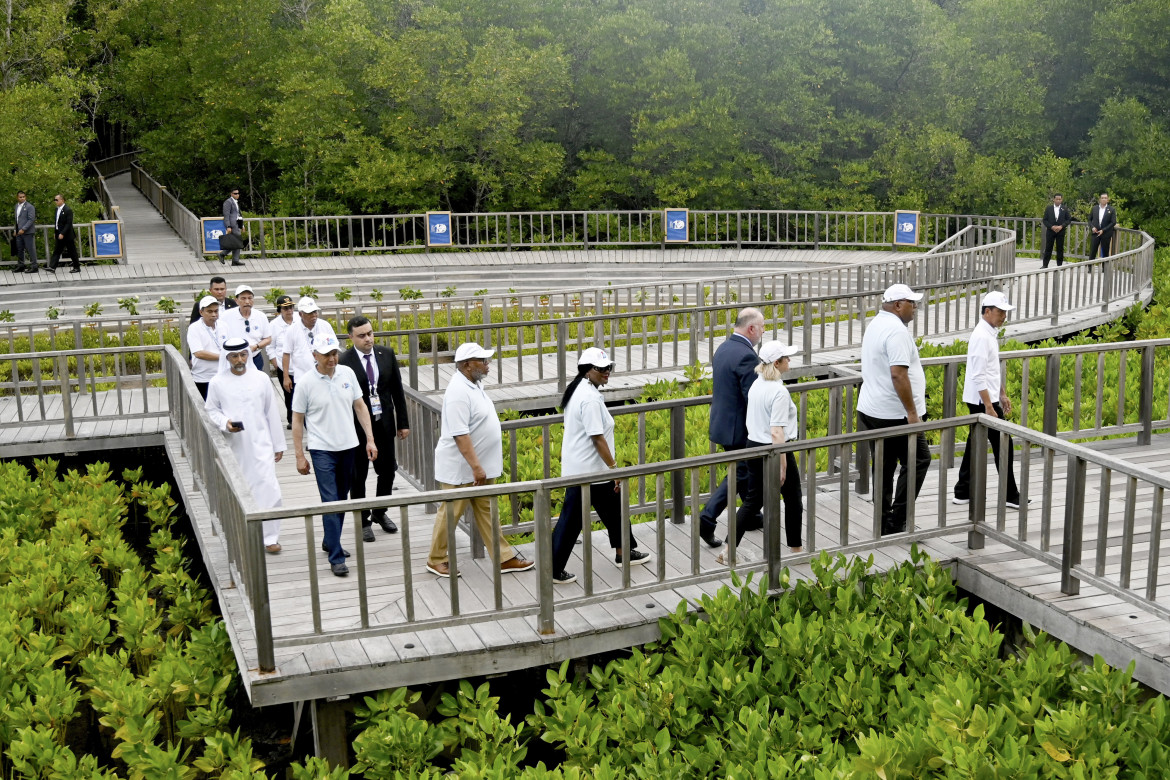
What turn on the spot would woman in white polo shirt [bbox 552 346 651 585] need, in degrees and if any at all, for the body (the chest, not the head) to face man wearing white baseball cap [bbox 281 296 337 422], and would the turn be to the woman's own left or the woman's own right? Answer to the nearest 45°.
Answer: approximately 135° to the woman's own left

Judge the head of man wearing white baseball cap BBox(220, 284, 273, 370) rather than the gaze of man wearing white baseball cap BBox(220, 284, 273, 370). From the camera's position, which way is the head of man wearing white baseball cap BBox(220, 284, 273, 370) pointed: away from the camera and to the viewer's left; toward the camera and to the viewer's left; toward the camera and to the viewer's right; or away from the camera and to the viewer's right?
toward the camera and to the viewer's right

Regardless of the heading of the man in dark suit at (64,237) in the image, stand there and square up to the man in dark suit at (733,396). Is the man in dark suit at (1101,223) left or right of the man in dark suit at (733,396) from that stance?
left

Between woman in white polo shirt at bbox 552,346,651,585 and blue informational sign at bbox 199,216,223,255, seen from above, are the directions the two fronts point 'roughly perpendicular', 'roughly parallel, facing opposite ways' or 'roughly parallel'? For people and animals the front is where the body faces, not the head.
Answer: roughly perpendicular

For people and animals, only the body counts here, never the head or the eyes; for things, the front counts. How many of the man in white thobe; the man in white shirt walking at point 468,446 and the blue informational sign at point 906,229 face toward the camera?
2

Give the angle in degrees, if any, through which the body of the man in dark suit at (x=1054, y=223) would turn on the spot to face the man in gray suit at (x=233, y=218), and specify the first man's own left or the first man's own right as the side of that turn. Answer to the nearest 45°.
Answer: approximately 90° to the first man's own right

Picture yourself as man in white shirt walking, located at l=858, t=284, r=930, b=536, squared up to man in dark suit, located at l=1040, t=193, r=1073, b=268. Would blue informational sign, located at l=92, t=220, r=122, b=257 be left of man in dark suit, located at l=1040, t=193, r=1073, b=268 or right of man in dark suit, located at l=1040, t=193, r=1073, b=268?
left

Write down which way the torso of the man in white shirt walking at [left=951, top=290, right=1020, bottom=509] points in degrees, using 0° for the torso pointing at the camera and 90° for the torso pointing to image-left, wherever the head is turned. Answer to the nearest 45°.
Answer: approximately 270°

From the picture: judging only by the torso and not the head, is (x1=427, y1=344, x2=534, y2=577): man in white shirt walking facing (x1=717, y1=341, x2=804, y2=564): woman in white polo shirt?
yes

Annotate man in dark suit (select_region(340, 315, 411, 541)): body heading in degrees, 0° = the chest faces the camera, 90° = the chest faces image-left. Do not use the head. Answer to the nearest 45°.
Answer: approximately 0°

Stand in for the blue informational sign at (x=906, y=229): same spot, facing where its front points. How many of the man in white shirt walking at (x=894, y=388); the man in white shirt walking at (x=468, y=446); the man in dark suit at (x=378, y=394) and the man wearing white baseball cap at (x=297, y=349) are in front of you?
4

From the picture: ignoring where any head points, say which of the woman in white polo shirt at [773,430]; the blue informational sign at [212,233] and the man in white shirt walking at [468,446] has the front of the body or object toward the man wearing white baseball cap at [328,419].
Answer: the blue informational sign

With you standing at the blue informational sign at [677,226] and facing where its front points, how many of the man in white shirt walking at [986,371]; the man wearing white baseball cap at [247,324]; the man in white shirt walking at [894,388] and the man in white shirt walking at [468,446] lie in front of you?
4

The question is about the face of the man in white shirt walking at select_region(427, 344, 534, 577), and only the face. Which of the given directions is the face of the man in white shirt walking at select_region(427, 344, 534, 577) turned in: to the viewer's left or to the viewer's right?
to the viewer's right

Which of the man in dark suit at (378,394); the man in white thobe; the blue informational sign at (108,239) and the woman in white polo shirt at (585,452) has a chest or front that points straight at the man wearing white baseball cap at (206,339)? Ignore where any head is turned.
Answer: the blue informational sign

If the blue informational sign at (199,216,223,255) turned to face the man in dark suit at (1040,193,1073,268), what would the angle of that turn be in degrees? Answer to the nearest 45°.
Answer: approximately 45° to its left
